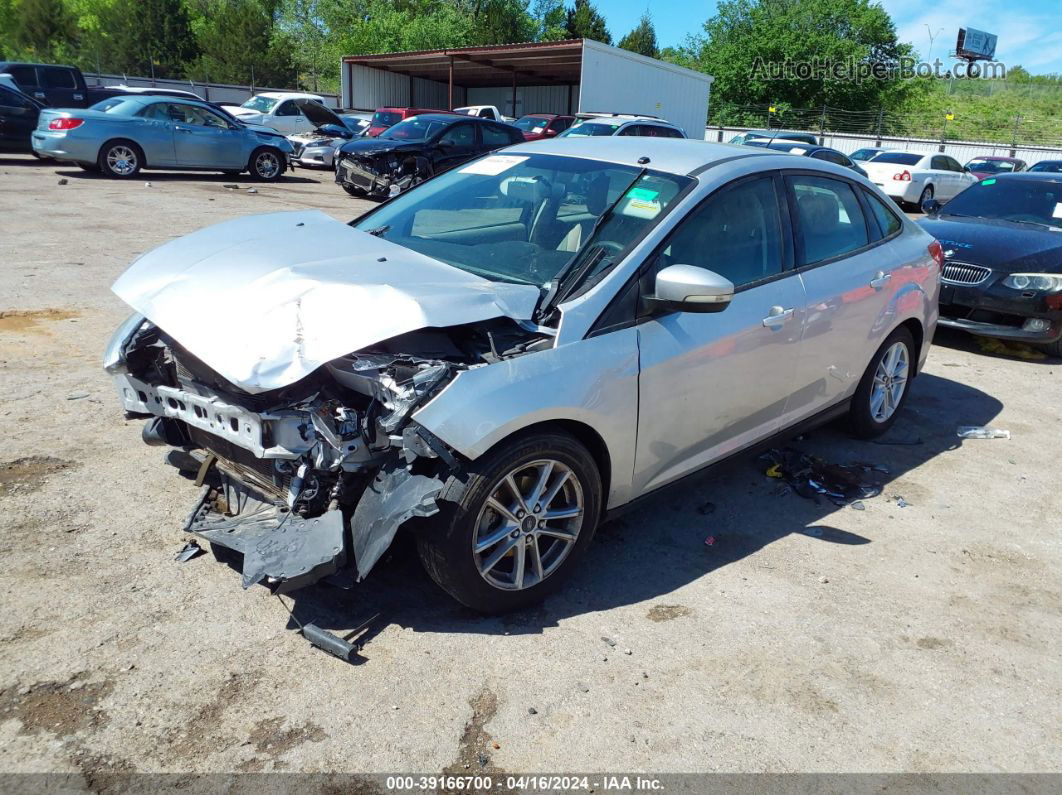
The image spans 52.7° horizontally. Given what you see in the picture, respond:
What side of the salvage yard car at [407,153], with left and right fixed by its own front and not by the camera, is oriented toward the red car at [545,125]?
back

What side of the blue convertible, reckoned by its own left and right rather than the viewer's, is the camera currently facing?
right

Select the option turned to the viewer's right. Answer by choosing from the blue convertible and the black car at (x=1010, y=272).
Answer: the blue convertible

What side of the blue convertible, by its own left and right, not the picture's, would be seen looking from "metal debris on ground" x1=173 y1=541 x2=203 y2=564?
right

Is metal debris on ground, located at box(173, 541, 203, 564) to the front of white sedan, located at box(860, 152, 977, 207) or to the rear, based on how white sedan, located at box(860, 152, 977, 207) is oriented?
to the rear

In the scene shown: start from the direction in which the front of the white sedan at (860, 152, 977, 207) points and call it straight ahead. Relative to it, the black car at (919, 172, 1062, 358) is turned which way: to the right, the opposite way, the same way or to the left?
the opposite way

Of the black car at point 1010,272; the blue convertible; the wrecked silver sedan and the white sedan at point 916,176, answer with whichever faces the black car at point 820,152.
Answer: the blue convertible

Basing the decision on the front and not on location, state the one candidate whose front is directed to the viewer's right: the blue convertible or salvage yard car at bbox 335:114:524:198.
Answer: the blue convertible

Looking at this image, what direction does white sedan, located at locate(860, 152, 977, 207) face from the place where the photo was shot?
facing away from the viewer and to the right of the viewer

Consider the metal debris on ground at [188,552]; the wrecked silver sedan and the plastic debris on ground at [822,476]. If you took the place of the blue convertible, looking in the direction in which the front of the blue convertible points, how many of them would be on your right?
3

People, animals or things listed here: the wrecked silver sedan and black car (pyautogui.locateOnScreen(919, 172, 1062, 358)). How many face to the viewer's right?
0

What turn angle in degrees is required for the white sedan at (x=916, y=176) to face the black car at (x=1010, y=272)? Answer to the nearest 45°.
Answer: approximately 135° to its right

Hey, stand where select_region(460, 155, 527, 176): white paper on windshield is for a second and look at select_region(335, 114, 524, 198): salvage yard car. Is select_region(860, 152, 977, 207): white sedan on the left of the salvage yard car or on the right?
right

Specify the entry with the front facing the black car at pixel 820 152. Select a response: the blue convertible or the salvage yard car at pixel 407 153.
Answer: the blue convertible

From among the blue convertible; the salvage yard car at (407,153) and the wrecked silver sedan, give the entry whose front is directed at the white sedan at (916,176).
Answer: the blue convertible

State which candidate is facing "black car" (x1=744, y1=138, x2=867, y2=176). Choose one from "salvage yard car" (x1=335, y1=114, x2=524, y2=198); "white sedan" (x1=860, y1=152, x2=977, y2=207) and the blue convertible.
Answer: the blue convertible

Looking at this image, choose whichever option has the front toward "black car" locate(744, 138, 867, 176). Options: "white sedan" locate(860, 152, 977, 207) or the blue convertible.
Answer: the blue convertible
